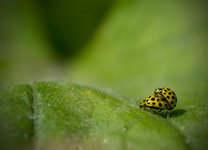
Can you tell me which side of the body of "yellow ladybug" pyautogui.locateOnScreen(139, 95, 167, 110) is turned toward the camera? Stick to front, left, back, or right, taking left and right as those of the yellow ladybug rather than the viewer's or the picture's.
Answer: left
